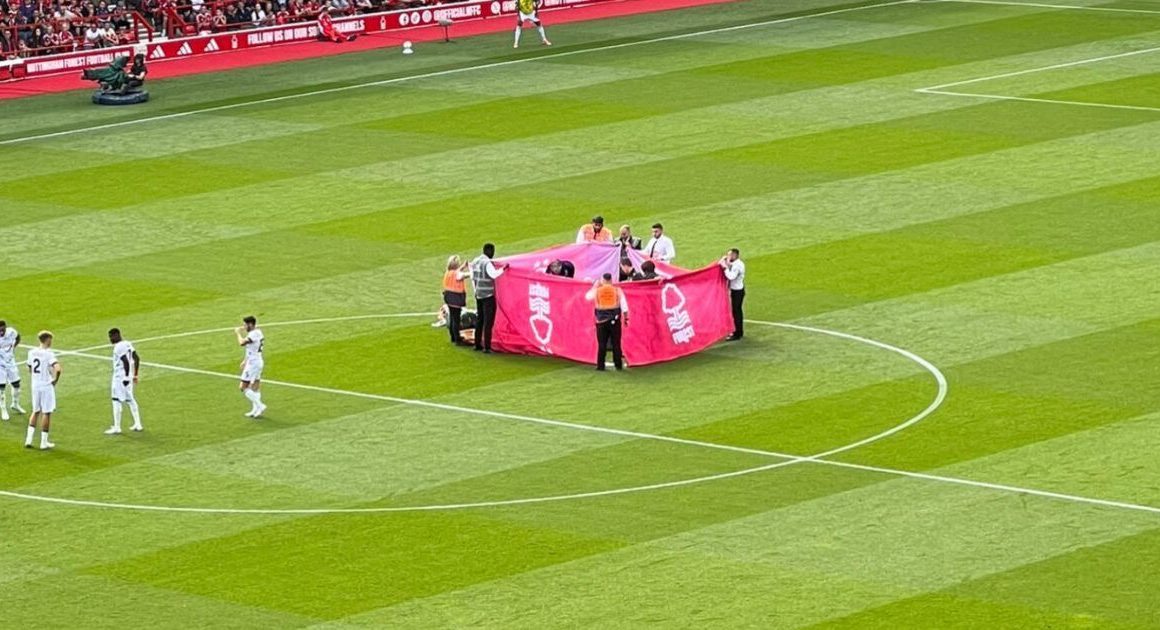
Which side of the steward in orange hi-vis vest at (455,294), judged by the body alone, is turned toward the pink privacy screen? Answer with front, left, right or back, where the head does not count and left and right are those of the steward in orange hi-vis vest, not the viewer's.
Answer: front

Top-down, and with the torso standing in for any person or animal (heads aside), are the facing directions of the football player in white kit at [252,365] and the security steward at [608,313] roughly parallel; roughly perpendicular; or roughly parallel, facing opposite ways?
roughly perpendicular

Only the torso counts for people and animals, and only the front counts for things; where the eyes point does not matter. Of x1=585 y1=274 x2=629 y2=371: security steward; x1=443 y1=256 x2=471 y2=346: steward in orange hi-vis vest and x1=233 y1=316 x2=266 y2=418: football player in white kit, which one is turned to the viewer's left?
the football player in white kit

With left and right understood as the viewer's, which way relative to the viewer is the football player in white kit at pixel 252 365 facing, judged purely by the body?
facing to the left of the viewer

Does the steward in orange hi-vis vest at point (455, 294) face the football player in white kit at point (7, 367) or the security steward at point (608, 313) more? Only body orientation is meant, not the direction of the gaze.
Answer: the security steward

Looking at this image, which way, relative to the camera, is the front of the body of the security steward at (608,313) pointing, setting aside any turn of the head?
away from the camera

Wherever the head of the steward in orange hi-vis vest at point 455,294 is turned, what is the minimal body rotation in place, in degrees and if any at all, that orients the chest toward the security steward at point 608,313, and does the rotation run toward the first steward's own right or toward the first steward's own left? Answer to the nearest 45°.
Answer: approximately 45° to the first steward's own right

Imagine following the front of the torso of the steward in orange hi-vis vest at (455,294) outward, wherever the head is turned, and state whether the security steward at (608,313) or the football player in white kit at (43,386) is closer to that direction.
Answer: the security steward

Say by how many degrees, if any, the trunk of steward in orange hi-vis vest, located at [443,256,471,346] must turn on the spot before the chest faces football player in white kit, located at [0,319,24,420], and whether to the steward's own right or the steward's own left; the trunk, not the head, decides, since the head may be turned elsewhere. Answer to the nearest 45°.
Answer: approximately 180°
